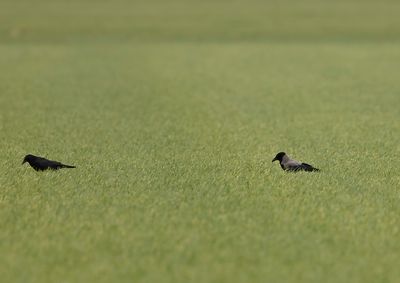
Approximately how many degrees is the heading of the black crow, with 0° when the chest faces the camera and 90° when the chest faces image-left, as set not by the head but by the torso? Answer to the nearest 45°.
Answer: approximately 90°
